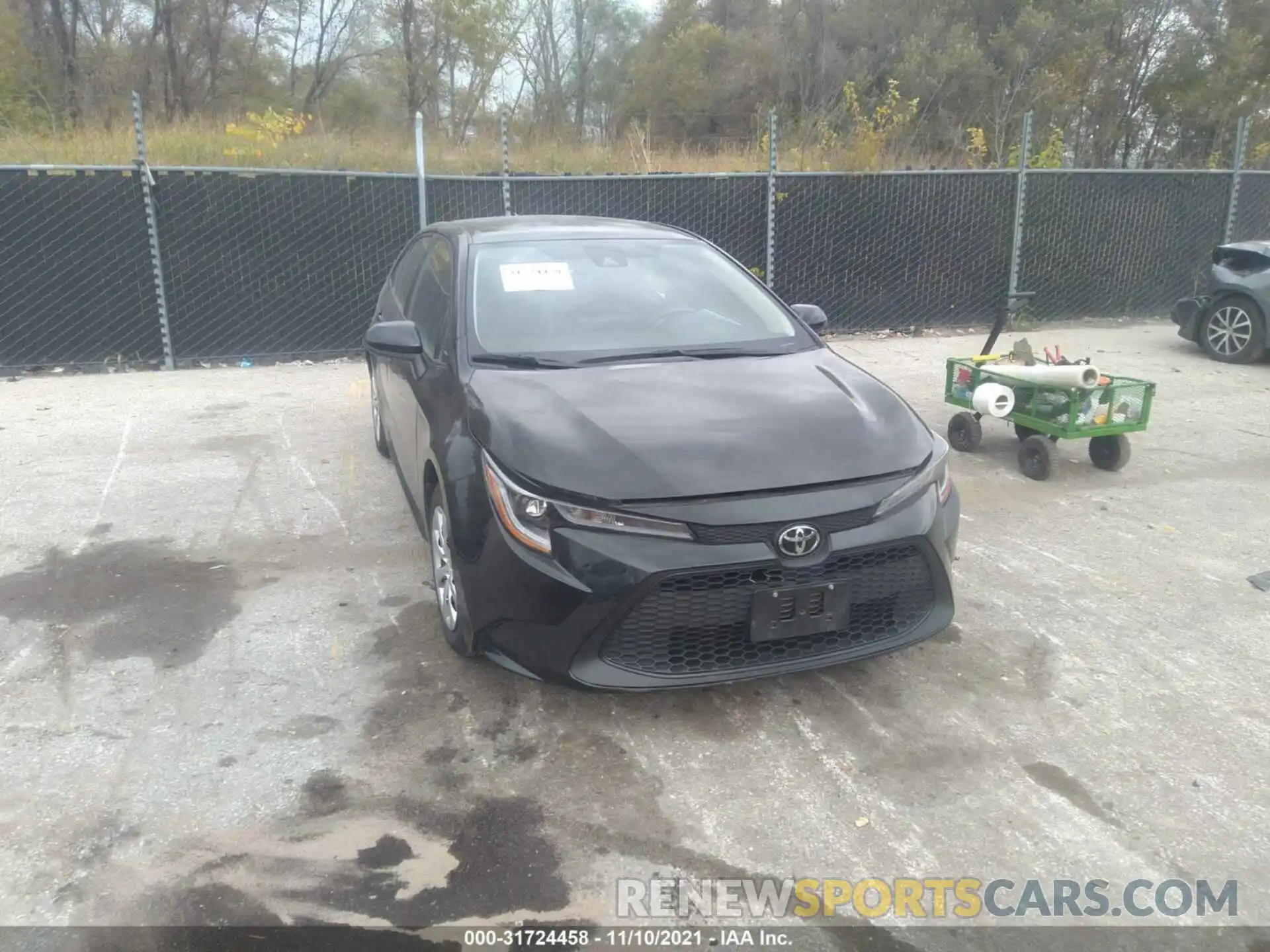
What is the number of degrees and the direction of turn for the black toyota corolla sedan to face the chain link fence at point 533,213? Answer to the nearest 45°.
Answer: approximately 135° to its left

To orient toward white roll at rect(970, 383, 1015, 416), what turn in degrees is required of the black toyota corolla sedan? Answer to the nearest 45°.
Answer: approximately 90° to its left

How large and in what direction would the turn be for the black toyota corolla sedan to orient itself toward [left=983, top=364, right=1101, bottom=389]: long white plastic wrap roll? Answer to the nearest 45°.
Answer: approximately 90° to its left

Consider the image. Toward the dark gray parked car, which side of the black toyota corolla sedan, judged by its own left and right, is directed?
left

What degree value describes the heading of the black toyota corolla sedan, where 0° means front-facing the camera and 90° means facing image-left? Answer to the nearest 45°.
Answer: approximately 315°
